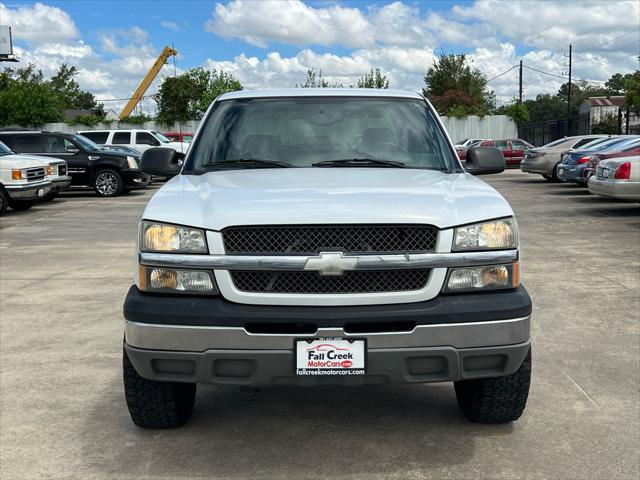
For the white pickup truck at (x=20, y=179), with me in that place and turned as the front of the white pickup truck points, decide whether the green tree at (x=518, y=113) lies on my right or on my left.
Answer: on my left

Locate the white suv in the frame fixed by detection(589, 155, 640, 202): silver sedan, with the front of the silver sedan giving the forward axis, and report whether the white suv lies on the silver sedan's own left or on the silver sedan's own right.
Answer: on the silver sedan's own left

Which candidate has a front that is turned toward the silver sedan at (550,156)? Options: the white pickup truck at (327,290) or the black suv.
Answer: the black suv

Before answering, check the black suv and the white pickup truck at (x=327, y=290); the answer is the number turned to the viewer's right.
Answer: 1

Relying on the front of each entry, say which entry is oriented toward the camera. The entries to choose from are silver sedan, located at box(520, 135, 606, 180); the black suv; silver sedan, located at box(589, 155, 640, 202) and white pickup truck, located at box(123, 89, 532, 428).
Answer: the white pickup truck

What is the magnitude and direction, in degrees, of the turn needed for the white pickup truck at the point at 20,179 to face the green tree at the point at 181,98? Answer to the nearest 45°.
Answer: approximately 135° to its left

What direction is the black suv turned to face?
to the viewer's right

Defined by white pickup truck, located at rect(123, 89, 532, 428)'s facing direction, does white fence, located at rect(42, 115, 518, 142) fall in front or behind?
behind

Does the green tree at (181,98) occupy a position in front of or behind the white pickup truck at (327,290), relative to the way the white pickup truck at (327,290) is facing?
behind
